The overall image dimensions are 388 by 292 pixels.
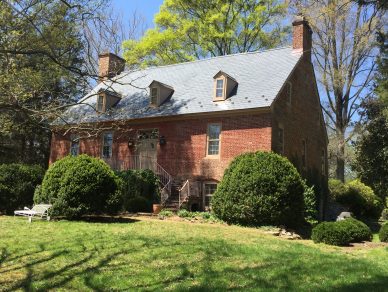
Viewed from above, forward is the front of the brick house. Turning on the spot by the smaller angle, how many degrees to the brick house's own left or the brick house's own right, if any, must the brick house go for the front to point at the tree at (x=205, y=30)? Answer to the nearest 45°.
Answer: approximately 135° to the brick house's own right

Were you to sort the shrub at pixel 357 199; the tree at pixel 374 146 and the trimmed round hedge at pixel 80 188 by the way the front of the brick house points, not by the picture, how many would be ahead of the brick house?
1

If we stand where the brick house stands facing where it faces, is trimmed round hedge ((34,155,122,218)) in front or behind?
in front

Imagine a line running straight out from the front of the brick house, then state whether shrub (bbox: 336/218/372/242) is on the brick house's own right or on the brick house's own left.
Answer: on the brick house's own left

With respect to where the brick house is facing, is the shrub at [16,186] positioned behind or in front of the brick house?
in front

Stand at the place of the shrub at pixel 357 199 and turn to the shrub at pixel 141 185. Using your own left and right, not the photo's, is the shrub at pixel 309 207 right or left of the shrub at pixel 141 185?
left

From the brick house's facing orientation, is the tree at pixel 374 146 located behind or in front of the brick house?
behind

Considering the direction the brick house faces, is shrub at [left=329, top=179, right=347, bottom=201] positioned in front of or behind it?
behind

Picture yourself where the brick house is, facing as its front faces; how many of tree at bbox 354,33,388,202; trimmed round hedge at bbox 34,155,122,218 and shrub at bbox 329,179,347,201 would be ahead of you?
1
